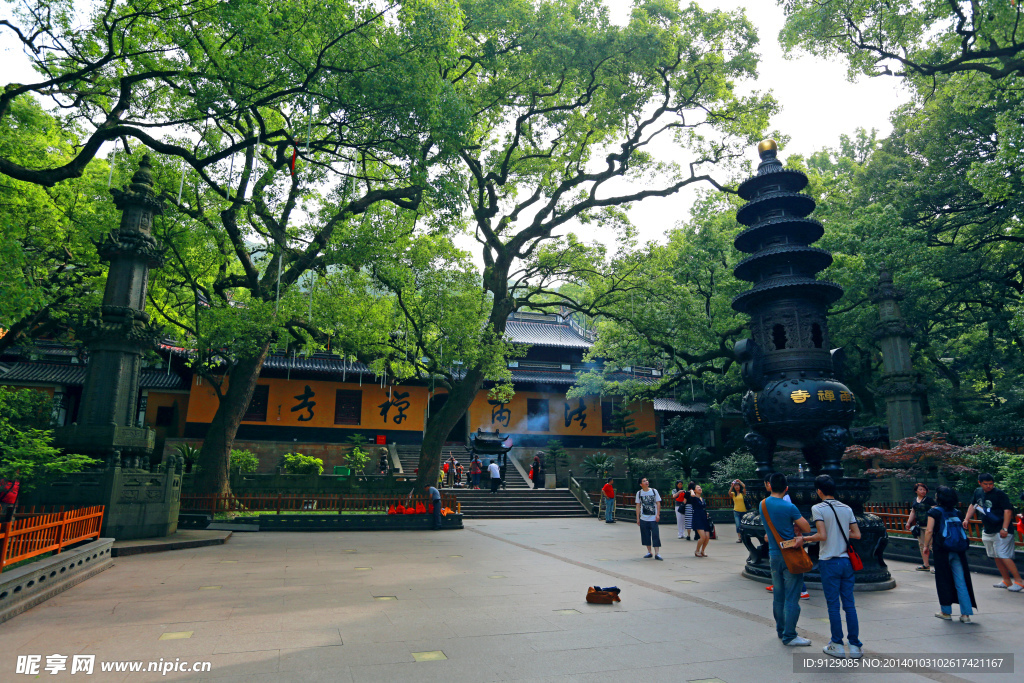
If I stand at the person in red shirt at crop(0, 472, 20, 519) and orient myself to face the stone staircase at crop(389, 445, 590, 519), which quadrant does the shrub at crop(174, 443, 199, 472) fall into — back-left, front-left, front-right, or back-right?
front-left

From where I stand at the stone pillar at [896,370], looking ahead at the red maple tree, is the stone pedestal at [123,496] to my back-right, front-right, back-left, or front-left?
front-right

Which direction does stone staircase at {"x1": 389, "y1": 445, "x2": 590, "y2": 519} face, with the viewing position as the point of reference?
facing the viewer

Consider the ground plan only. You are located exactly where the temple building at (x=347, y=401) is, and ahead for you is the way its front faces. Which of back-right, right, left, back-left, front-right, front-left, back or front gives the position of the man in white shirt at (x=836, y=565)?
front

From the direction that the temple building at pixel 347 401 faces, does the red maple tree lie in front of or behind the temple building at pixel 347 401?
in front

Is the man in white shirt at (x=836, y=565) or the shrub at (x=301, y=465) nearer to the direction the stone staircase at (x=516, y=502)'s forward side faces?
the man in white shirt

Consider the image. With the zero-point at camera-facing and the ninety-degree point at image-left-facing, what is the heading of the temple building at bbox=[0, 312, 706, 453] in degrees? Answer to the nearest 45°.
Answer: approximately 0°

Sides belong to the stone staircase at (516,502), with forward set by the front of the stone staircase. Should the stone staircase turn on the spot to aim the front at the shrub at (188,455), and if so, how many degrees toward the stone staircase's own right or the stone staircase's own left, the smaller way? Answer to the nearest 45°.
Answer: approximately 90° to the stone staircase's own right

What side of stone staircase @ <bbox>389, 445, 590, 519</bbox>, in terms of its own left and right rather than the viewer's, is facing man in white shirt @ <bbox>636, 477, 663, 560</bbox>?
front

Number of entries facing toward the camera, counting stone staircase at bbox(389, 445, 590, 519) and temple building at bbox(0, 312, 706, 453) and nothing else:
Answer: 2

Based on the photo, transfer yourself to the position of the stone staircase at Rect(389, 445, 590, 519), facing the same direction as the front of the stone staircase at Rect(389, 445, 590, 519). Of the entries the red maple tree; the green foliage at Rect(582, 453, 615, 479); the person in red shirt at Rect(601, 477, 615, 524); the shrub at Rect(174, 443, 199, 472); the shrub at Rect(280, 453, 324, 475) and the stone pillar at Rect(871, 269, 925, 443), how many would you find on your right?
2

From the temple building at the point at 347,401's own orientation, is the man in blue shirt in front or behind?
in front

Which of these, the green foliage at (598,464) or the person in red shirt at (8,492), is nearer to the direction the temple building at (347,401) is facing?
the person in red shirt

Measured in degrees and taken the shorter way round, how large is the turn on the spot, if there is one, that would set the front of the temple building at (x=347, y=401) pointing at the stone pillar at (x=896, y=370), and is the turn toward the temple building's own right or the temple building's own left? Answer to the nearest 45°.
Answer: approximately 45° to the temple building's own left

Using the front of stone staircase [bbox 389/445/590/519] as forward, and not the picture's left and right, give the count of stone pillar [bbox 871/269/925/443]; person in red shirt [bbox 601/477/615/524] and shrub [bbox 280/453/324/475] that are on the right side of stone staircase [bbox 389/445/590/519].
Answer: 1

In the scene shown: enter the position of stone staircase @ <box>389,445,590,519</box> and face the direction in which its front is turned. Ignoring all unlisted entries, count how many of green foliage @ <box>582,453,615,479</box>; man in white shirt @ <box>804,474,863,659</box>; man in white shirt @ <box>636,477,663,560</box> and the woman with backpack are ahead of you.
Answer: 3

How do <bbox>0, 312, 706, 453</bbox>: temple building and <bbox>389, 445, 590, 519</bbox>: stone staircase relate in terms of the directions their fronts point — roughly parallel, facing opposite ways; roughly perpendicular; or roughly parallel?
roughly parallel
